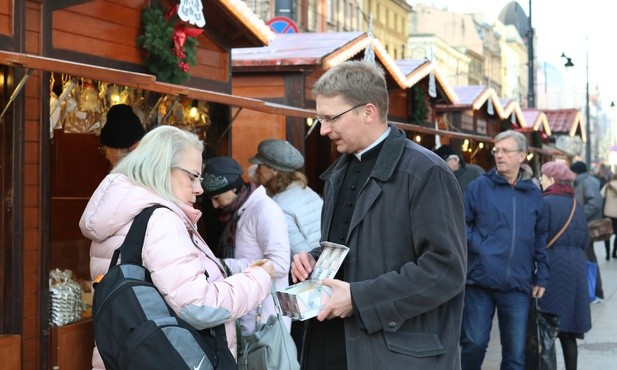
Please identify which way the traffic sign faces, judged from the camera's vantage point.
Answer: facing the viewer

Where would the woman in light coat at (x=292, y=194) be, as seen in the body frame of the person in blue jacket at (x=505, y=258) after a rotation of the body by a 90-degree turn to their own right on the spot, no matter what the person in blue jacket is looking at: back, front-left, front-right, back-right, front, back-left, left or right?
front

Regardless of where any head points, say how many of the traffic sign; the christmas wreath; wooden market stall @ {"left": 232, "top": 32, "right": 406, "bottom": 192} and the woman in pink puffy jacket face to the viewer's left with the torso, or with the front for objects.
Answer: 0

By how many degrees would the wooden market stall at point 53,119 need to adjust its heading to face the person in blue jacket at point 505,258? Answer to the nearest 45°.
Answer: approximately 45° to its left

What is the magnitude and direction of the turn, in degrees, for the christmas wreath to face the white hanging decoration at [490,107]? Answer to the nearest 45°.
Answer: approximately 90° to its left

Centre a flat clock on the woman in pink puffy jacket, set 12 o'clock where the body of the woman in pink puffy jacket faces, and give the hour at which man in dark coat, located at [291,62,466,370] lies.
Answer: The man in dark coat is roughly at 1 o'clock from the woman in pink puffy jacket.

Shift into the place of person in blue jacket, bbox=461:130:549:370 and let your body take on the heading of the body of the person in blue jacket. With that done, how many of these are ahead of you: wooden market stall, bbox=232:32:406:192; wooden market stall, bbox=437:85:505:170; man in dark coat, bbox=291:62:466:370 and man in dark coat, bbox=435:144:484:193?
1

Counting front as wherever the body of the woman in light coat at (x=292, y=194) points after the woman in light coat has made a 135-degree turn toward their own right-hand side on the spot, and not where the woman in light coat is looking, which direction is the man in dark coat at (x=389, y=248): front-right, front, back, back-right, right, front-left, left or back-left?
back-right

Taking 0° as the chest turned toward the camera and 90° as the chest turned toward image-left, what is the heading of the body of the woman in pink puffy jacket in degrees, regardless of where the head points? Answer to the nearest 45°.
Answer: approximately 270°

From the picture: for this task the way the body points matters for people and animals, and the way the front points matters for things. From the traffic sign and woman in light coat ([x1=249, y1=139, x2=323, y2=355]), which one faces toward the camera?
the traffic sign

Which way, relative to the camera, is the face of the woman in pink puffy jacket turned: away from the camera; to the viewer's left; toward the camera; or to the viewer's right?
to the viewer's right

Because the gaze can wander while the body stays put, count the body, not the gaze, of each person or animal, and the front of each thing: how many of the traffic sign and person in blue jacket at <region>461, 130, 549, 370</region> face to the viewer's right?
0

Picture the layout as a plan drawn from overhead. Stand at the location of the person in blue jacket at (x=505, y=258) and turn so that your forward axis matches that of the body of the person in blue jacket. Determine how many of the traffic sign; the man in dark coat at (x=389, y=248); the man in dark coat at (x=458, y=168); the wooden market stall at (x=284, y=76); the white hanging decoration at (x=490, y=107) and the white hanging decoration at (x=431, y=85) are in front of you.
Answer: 1

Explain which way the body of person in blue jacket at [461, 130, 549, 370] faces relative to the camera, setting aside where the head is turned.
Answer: toward the camera

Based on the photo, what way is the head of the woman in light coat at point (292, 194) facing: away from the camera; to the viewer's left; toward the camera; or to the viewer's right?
to the viewer's left
